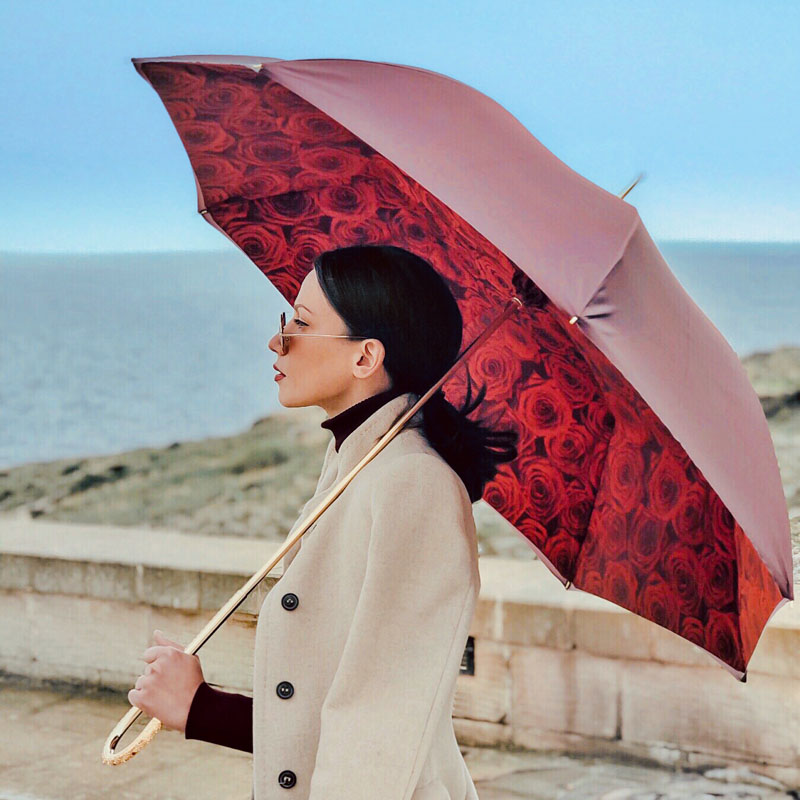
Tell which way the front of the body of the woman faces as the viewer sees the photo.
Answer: to the viewer's left

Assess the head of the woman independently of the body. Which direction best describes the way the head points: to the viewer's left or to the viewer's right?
to the viewer's left

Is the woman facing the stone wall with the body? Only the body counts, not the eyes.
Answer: no
